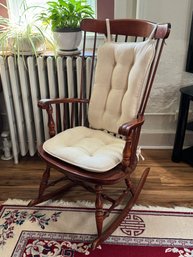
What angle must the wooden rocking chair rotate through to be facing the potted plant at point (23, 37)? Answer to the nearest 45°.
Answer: approximately 90° to its right

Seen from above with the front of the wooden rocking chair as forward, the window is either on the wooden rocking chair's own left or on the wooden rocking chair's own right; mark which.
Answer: on the wooden rocking chair's own right

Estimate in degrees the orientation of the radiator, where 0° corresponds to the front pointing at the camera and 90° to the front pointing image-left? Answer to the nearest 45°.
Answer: approximately 0°
